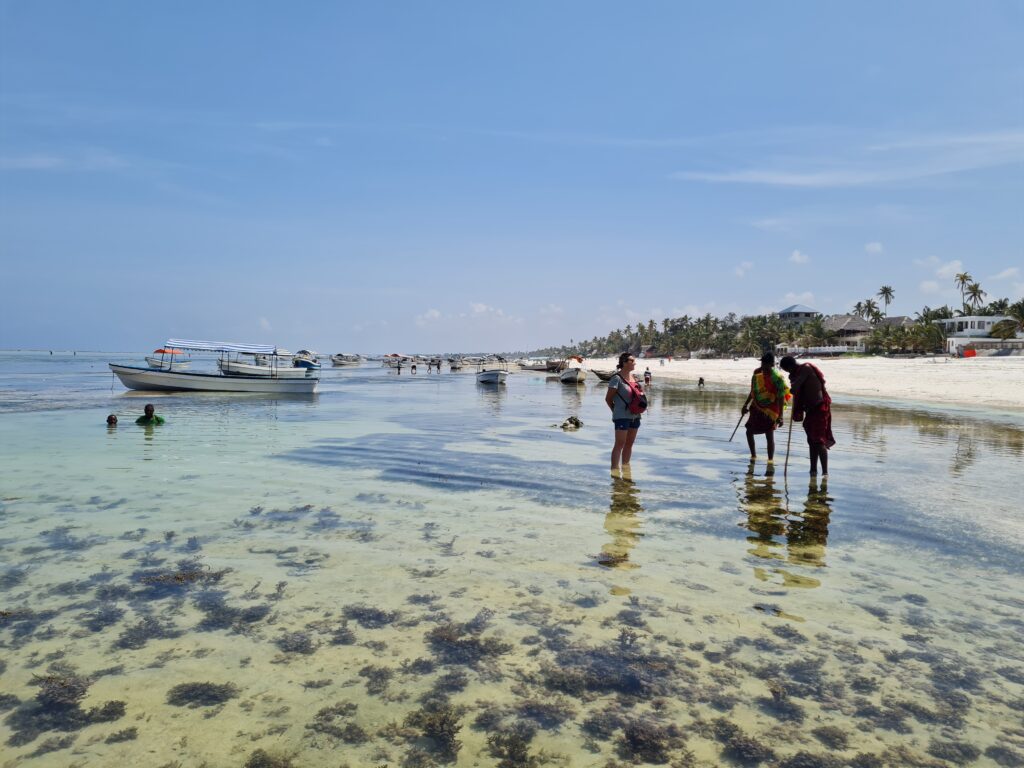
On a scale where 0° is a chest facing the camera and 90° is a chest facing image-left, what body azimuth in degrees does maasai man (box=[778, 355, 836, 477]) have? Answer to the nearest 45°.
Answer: approximately 90°

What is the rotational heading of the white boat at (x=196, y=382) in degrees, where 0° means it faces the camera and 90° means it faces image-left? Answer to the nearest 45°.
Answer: approximately 90°

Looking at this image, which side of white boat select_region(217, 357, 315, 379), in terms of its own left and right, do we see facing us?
left

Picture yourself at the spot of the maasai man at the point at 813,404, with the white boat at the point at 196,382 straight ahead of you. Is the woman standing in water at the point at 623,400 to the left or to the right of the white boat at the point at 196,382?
left

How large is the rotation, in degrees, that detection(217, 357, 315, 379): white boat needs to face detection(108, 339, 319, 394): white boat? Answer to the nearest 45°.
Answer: approximately 45° to its left

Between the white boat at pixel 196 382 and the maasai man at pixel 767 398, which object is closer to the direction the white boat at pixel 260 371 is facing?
the white boat

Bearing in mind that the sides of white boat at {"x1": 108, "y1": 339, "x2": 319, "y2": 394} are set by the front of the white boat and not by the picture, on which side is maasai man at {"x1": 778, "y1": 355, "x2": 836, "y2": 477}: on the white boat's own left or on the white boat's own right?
on the white boat's own left

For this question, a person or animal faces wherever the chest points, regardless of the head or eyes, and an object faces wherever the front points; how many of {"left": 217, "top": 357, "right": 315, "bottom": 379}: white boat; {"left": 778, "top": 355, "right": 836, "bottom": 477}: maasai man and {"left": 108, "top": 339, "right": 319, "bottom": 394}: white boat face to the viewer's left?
3

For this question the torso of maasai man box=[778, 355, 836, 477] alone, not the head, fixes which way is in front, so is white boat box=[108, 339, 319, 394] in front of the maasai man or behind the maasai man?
in front

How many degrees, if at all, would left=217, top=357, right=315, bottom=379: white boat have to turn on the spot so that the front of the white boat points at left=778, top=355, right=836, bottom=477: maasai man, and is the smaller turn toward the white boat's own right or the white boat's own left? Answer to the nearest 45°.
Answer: approximately 90° to the white boat's own left

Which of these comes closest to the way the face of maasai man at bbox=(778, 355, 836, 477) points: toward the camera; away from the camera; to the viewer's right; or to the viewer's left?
to the viewer's left

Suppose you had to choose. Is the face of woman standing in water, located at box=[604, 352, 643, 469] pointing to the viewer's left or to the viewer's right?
to the viewer's right
